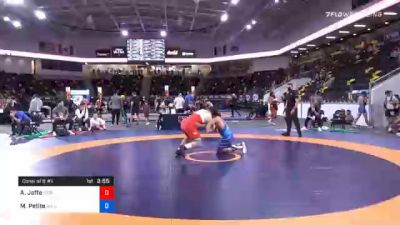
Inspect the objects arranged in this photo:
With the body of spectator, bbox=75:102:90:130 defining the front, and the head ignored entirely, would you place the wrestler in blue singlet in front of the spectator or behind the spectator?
in front

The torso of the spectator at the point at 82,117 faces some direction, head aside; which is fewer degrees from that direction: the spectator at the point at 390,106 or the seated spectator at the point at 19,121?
the spectator

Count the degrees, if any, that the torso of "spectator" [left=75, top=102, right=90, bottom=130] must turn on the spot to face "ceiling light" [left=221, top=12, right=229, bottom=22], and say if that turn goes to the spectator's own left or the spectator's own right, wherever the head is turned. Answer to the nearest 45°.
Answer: approximately 90° to the spectator's own left

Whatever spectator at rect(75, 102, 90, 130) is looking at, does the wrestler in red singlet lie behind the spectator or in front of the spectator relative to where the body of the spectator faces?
in front

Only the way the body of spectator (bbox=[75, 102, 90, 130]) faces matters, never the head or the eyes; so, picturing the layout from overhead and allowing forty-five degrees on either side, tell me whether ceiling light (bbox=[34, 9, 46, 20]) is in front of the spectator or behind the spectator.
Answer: behind

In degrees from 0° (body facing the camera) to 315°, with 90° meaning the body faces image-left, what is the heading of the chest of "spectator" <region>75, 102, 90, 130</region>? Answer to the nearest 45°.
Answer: approximately 315°

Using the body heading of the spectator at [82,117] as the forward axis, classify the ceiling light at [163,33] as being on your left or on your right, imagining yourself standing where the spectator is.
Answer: on your left

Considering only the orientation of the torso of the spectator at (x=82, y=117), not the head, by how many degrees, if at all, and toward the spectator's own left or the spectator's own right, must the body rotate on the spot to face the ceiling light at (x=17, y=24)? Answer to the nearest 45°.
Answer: approximately 135° to the spectator's own left

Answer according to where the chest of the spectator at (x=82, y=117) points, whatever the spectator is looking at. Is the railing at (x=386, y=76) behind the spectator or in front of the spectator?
in front
